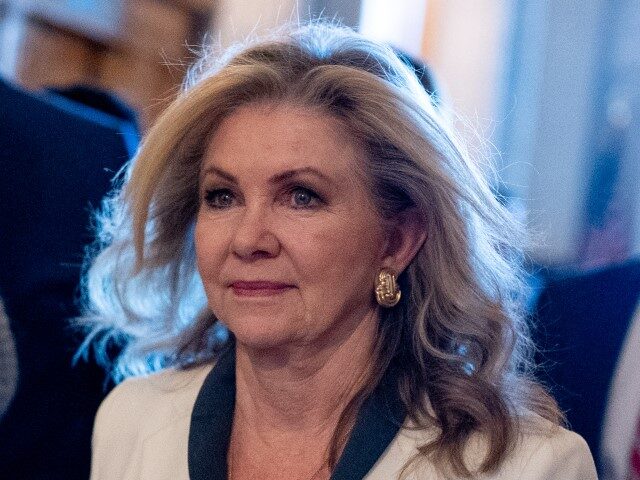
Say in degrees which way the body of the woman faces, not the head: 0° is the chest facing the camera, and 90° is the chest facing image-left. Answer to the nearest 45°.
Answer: approximately 45°

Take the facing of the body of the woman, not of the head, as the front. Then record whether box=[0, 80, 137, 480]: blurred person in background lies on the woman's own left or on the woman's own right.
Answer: on the woman's own right

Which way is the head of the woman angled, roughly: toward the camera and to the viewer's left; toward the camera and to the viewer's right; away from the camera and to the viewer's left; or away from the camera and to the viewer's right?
toward the camera and to the viewer's left
